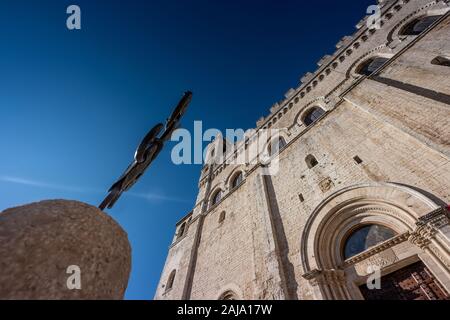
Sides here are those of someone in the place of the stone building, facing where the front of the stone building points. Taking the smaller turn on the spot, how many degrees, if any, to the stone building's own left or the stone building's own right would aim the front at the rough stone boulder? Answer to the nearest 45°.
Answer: approximately 45° to the stone building's own left

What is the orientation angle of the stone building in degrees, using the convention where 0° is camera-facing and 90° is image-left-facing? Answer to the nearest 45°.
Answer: approximately 45°
